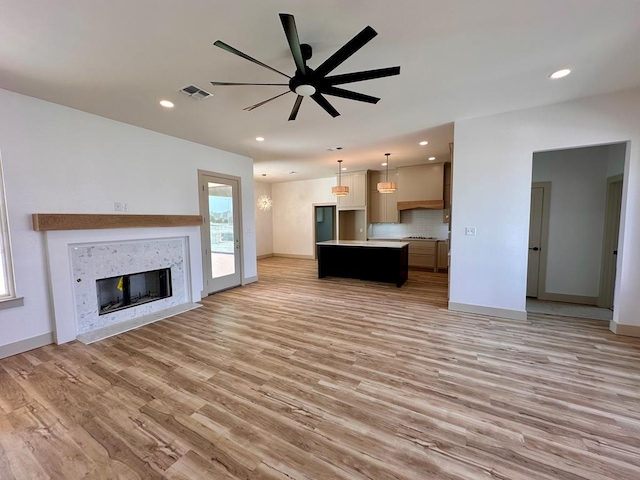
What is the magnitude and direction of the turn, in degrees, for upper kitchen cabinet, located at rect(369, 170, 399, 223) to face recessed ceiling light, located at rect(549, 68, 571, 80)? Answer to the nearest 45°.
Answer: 0° — it already faces it

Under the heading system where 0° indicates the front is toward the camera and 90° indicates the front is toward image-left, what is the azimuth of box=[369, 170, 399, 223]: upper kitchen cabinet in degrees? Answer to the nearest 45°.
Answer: approximately 0°

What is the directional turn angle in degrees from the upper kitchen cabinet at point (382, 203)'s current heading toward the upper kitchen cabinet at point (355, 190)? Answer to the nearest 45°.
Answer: approximately 90° to its right

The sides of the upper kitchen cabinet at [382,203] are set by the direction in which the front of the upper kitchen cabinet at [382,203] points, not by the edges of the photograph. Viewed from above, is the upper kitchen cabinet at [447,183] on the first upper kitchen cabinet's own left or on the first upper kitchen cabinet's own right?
on the first upper kitchen cabinet's own left

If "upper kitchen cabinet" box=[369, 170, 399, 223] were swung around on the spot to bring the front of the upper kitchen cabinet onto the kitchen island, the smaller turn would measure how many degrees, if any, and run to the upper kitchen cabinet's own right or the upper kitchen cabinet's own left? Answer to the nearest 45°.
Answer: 0° — it already faces it

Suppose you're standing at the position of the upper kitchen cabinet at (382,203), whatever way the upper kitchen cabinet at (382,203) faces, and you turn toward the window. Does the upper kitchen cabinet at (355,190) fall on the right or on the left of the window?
right

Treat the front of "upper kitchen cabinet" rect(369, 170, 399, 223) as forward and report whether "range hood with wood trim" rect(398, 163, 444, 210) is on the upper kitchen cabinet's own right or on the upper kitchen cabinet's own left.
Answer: on the upper kitchen cabinet's own left
